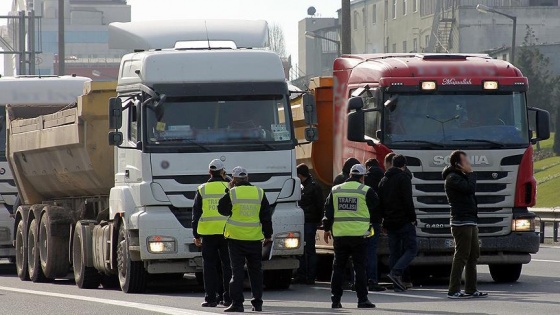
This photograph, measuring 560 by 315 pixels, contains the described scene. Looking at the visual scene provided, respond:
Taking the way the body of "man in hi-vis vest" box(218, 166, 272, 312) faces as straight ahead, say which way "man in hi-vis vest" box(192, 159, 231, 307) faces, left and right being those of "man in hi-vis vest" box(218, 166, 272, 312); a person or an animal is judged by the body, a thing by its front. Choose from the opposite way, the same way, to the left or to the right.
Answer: the same way

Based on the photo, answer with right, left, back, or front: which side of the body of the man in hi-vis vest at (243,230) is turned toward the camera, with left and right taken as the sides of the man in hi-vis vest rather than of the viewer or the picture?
back

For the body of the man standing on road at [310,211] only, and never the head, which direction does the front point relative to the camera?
to the viewer's left

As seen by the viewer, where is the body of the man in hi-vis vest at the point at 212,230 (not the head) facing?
away from the camera

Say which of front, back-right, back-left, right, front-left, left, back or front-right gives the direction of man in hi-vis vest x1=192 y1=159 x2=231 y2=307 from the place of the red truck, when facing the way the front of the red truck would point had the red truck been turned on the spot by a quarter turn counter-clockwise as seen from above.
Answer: back

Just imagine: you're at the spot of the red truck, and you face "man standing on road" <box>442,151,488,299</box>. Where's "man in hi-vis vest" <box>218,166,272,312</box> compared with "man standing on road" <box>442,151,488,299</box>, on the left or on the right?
right

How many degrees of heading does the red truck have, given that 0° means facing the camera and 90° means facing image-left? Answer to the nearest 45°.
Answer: approximately 315°

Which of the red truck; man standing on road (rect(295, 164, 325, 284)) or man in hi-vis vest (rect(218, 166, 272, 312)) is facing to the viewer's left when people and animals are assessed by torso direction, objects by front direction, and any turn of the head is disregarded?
the man standing on road

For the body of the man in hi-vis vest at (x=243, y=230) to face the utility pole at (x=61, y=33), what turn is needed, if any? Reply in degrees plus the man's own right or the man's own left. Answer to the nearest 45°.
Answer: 0° — they already face it

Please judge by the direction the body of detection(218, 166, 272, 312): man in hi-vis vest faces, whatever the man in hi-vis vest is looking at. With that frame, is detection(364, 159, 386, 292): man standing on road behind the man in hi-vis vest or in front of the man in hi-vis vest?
in front
